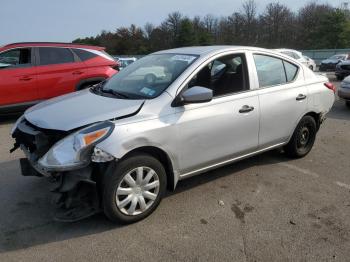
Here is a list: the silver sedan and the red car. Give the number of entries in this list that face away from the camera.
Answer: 0

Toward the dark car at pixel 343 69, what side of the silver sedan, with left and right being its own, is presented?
back

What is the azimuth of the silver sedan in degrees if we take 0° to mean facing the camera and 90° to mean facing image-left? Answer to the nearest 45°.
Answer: approximately 45°

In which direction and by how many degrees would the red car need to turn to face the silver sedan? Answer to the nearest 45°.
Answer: approximately 90° to its left

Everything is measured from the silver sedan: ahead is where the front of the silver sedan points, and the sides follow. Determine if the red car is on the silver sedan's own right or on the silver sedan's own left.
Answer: on the silver sedan's own right

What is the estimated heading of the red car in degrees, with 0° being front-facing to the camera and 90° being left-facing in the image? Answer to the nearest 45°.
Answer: approximately 90°
